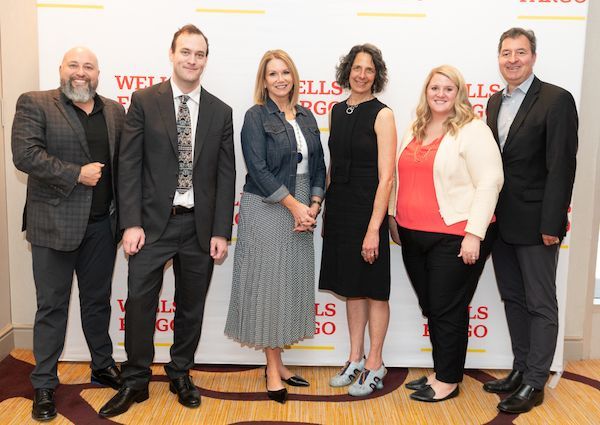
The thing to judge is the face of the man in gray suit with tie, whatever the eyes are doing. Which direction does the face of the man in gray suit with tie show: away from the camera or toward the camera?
toward the camera

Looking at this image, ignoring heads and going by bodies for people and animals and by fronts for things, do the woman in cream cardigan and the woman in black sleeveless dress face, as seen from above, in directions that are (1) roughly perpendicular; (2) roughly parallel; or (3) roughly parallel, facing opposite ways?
roughly parallel

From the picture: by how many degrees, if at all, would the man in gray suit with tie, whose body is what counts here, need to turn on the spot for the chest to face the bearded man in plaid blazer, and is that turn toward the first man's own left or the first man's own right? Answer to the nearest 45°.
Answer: approximately 90° to the first man's own right

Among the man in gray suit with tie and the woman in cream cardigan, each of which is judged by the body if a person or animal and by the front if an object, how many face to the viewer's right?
0

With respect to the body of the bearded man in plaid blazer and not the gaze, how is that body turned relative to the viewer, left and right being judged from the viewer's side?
facing the viewer and to the right of the viewer

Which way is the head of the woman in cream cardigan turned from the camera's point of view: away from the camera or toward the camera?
toward the camera

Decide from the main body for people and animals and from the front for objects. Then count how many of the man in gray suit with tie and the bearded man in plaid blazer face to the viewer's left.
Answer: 0

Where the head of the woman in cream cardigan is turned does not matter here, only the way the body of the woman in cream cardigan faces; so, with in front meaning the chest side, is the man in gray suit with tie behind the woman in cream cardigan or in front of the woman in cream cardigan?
in front

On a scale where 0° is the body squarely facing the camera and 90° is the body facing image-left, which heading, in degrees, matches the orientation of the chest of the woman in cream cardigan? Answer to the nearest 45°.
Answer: approximately 45°

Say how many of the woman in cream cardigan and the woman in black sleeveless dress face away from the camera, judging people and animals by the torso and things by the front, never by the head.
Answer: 0

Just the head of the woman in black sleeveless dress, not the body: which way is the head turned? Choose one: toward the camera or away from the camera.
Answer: toward the camera

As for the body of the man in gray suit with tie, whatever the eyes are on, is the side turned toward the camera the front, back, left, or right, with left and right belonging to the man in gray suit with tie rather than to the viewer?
front

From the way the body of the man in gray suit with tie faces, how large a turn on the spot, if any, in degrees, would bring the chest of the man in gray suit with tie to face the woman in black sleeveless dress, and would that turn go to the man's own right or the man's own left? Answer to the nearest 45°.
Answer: approximately 90° to the man's own left

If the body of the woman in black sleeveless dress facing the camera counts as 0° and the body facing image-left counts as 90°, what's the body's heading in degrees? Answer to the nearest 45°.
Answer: approximately 45°

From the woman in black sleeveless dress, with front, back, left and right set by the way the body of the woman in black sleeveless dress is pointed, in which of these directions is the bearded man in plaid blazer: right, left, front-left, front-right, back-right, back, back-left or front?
front-right

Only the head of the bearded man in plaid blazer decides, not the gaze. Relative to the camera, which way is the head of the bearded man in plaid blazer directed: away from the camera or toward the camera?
toward the camera

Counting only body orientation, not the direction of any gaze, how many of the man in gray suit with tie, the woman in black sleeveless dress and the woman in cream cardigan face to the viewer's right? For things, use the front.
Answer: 0
